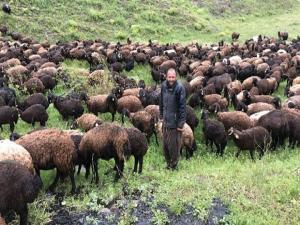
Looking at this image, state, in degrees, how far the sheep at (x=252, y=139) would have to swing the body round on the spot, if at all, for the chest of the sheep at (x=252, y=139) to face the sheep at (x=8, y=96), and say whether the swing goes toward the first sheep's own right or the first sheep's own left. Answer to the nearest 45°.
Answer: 0° — it already faces it

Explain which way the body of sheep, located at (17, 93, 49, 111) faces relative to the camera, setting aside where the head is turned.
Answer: to the viewer's left

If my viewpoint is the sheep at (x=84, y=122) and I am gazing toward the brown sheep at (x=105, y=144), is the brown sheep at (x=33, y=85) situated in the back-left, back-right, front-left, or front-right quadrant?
back-right

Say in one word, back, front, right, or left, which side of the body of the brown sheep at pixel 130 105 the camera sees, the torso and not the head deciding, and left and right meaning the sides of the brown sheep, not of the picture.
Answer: left

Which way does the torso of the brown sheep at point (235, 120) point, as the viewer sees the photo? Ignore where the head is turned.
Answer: to the viewer's left

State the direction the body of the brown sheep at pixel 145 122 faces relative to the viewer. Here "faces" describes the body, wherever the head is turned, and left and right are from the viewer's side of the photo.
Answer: facing to the left of the viewer

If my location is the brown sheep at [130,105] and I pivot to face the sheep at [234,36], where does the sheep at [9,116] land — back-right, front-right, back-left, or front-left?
back-left
